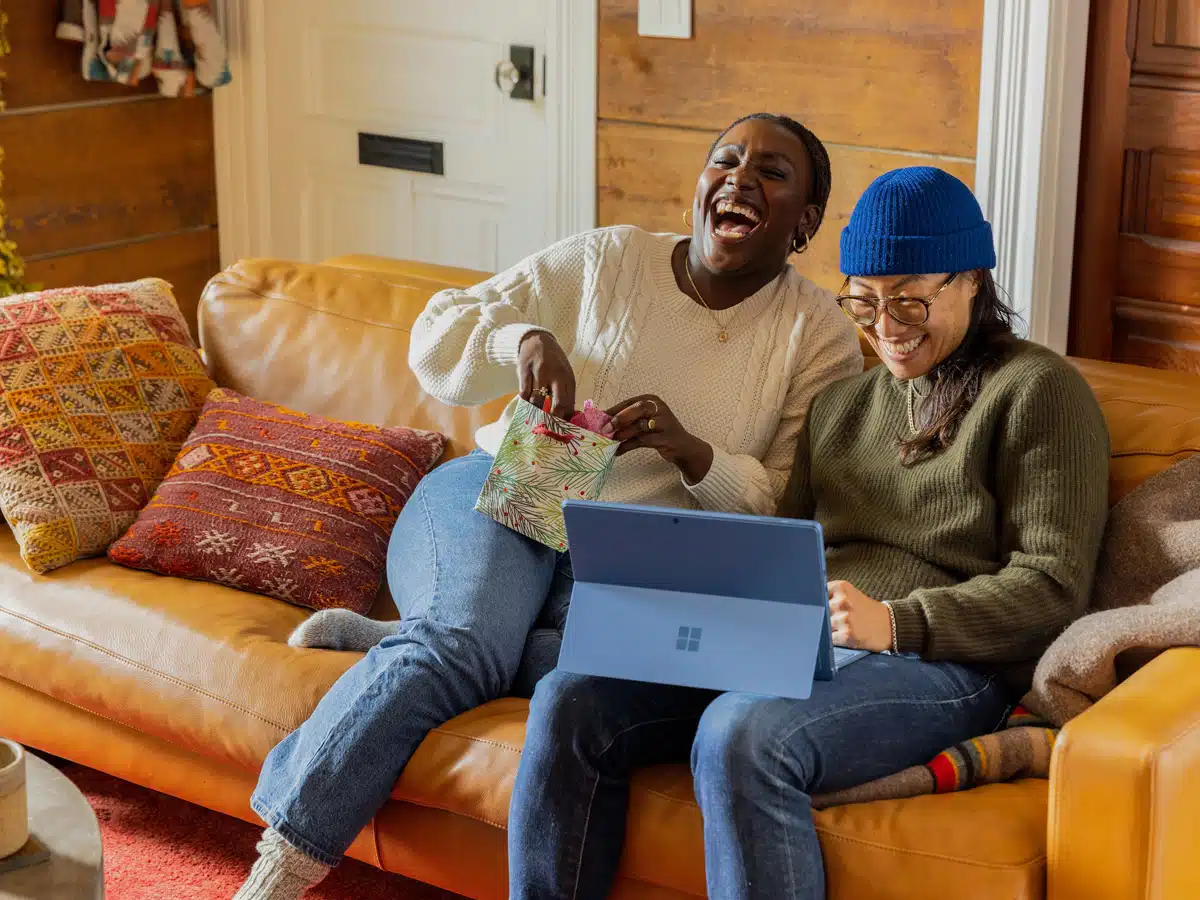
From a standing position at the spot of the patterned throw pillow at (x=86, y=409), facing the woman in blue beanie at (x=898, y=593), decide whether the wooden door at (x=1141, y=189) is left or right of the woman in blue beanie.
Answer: left

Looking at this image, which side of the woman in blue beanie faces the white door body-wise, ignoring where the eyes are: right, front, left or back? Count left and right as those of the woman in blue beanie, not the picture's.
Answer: right

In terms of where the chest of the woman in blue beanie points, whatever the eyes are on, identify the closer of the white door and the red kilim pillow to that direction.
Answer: the red kilim pillow

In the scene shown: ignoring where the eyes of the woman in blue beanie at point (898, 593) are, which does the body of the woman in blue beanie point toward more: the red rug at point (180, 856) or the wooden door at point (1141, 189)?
the red rug

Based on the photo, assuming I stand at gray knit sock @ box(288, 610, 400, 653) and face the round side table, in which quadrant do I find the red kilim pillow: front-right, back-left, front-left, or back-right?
back-right

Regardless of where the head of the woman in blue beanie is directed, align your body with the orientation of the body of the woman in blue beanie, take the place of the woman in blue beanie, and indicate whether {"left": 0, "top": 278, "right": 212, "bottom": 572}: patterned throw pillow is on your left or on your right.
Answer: on your right

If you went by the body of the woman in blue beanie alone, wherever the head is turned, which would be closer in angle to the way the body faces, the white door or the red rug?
the red rug

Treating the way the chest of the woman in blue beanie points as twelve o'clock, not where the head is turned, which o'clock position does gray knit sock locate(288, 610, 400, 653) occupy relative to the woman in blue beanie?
The gray knit sock is roughly at 2 o'clock from the woman in blue beanie.

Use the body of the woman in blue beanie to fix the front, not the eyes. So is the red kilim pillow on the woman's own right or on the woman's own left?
on the woman's own right

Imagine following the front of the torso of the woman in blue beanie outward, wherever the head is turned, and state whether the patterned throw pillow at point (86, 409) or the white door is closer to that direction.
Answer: the patterned throw pillow

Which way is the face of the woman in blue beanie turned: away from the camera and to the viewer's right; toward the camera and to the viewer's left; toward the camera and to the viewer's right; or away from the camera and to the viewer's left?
toward the camera and to the viewer's left

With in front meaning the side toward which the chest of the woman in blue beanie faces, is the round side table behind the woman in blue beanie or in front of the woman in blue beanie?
in front

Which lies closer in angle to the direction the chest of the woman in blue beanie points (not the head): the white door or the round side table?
the round side table

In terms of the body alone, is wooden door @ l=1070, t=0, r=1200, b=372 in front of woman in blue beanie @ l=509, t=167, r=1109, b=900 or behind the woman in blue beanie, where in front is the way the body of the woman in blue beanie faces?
behind

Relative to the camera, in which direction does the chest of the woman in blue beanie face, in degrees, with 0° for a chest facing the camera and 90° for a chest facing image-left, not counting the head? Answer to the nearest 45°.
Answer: approximately 45°

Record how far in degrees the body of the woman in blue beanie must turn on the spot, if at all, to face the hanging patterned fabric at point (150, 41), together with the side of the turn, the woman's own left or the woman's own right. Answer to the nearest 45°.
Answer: approximately 90° to the woman's own right
